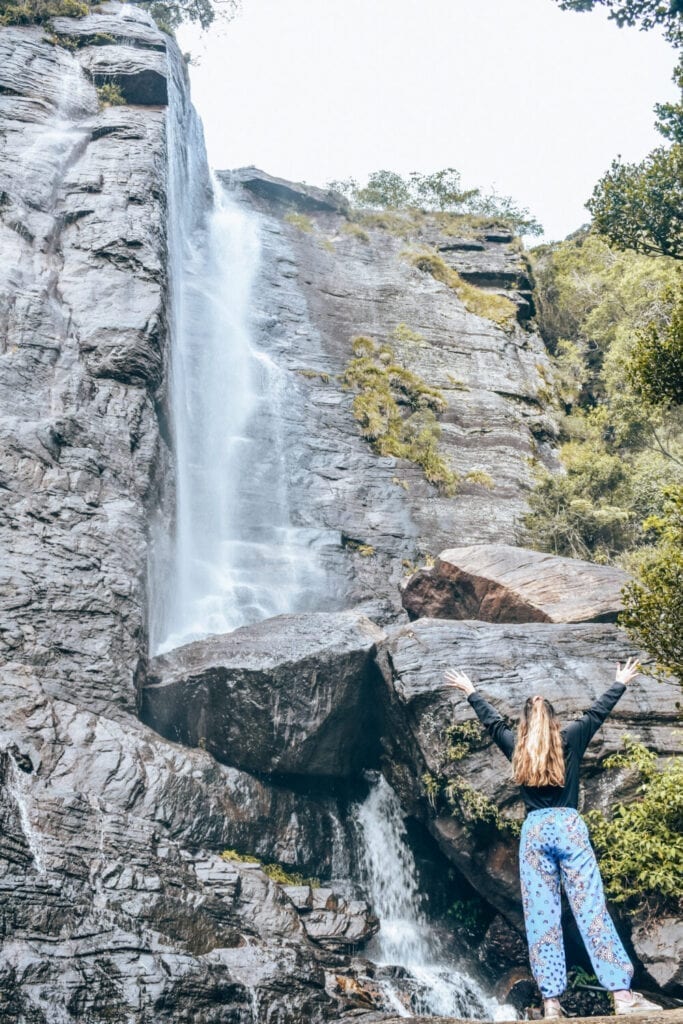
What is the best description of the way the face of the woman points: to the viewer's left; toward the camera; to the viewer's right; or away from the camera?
away from the camera

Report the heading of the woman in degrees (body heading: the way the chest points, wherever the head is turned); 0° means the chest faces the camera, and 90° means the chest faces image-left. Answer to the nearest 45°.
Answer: approximately 180°

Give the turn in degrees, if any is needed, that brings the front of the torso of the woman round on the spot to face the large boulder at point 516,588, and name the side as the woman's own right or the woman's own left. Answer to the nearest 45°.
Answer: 0° — they already face it
